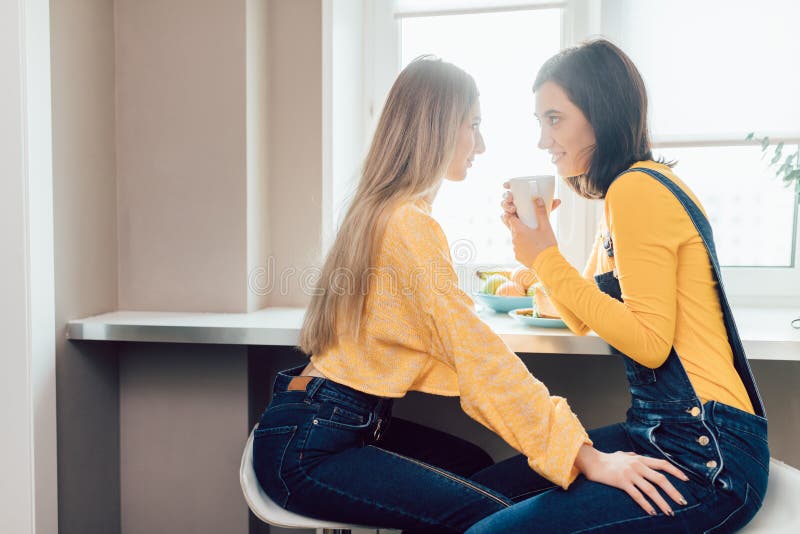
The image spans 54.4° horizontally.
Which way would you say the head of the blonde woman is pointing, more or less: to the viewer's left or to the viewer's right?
to the viewer's right

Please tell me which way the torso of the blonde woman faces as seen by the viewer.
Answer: to the viewer's right

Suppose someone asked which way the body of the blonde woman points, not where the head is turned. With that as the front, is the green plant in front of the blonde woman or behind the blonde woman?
in front
